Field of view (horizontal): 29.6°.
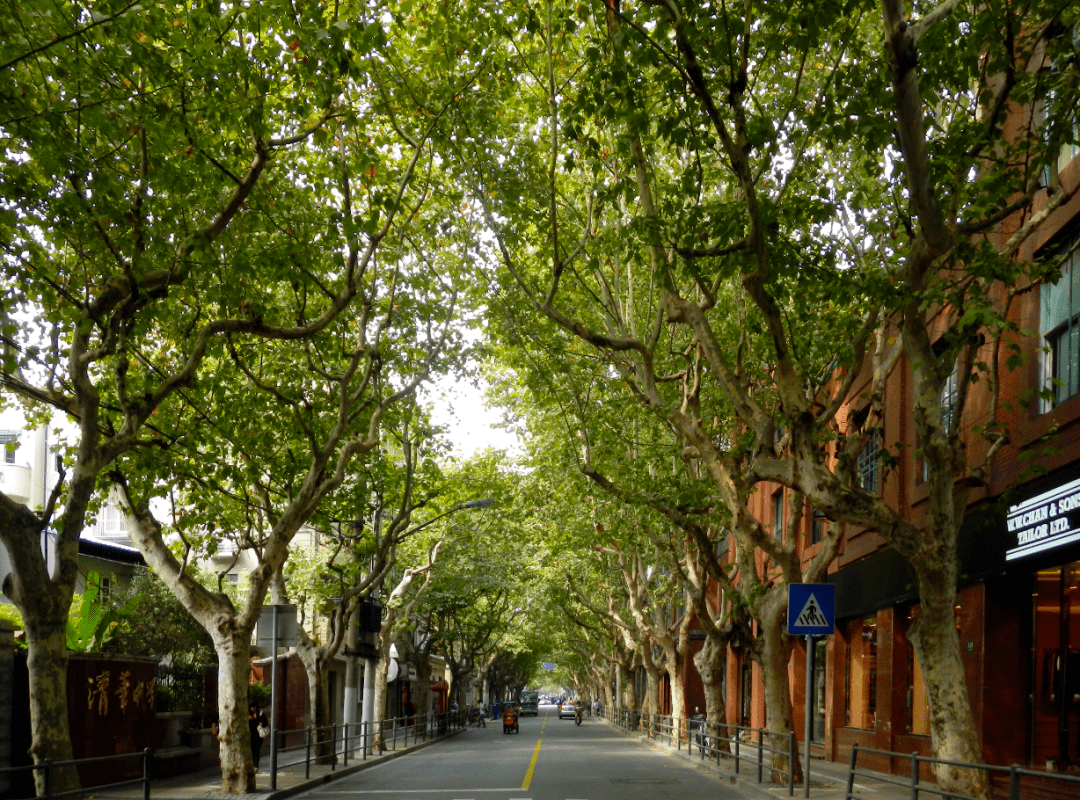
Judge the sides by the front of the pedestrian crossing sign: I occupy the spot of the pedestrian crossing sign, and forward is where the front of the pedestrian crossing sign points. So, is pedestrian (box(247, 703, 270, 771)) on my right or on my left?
on my right

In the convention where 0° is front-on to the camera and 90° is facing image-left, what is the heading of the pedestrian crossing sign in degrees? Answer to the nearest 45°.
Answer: approximately 0°
